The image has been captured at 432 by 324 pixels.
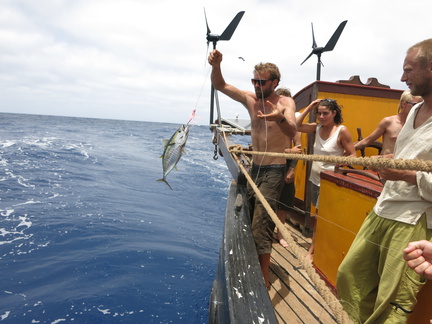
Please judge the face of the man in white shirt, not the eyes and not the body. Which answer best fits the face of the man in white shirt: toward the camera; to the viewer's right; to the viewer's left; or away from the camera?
to the viewer's left

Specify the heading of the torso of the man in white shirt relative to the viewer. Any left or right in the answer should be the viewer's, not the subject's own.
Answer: facing the viewer and to the left of the viewer

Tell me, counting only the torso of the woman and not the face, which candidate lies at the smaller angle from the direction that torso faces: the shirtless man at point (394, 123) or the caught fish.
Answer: the caught fish

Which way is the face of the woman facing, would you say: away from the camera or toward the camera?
toward the camera

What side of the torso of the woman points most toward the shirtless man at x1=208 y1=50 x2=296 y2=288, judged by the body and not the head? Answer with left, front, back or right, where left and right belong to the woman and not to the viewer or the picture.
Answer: front

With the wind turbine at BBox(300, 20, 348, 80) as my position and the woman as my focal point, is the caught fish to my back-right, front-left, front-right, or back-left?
front-right

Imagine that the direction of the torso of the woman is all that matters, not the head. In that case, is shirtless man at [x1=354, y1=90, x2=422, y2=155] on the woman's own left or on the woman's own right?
on the woman's own left

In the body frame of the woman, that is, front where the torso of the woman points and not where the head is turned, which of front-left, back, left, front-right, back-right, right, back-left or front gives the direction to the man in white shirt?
front-left

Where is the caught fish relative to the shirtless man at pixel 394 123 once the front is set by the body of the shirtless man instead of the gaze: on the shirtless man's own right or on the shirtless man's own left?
on the shirtless man's own right

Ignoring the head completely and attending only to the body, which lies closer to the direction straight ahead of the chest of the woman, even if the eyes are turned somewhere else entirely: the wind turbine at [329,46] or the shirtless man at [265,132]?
the shirtless man

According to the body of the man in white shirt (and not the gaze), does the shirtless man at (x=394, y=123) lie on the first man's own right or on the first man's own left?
on the first man's own right

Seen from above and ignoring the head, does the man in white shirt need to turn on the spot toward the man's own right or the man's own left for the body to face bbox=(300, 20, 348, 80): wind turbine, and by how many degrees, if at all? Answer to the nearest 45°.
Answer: approximately 135° to the man's own right

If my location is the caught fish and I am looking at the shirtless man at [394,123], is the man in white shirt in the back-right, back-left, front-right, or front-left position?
front-right
